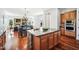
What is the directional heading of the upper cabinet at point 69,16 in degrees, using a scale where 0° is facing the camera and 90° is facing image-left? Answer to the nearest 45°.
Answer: approximately 45°
